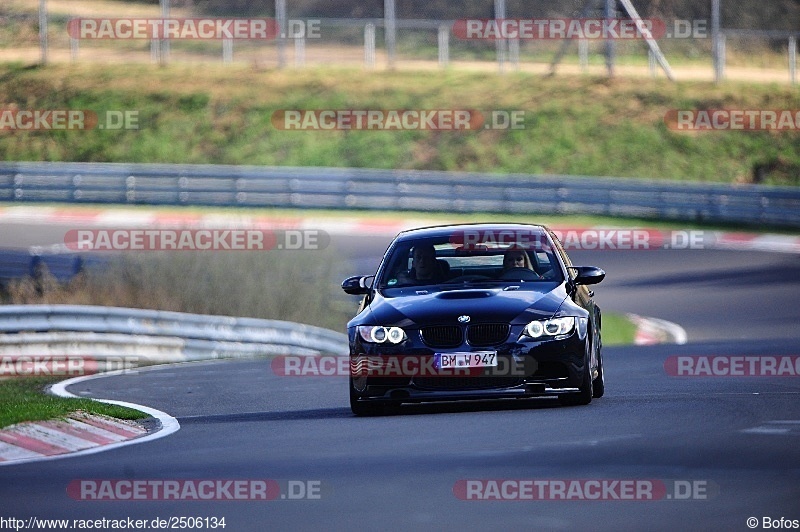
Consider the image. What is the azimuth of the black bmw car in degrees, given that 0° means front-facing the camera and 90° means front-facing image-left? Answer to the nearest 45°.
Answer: approximately 0°

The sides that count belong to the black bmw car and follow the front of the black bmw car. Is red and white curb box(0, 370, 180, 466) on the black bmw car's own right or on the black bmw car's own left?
on the black bmw car's own right

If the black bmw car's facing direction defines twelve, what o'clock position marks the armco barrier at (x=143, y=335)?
The armco barrier is roughly at 5 o'clock from the black bmw car.

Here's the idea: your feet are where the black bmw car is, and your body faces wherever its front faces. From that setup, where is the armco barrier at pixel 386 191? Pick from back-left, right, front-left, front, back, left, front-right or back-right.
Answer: back
